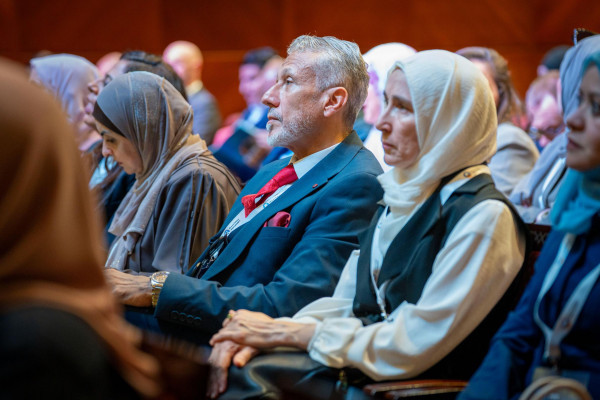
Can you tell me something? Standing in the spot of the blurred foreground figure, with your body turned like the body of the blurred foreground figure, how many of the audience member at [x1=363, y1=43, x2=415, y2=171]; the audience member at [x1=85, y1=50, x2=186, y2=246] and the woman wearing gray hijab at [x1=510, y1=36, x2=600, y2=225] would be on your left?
0

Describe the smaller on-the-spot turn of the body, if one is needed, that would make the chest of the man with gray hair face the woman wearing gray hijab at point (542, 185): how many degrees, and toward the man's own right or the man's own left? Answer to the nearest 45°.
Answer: approximately 135° to the man's own right

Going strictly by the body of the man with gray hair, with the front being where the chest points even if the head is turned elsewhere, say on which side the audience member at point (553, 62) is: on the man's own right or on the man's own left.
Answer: on the man's own right

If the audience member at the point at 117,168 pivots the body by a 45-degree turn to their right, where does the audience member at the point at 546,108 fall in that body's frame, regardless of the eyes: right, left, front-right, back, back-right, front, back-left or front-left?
right

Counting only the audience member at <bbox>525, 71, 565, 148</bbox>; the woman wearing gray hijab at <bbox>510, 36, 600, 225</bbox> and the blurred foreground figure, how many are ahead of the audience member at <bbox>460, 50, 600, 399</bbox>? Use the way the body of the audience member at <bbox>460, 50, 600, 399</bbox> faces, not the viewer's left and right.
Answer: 1

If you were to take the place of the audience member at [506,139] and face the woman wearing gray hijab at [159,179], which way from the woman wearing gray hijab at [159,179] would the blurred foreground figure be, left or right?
left

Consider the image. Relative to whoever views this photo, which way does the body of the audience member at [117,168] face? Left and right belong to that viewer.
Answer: facing the viewer and to the left of the viewer

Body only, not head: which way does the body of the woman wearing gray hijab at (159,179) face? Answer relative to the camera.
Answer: to the viewer's left

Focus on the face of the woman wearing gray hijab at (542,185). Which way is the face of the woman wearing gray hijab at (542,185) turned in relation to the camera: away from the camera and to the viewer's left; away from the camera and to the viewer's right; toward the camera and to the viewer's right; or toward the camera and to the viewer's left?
toward the camera and to the viewer's left

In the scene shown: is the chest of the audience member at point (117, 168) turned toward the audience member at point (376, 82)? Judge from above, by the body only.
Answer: no

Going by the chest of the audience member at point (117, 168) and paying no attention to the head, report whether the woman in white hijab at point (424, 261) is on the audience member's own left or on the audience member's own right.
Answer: on the audience member's own left

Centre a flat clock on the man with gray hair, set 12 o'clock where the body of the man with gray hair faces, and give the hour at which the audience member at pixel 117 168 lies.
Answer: The audience member is roughly at 2 o'clock from the man with gray hair.

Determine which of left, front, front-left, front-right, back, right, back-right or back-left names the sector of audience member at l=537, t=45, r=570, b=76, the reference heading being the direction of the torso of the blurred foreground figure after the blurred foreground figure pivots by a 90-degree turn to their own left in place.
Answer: back-left
